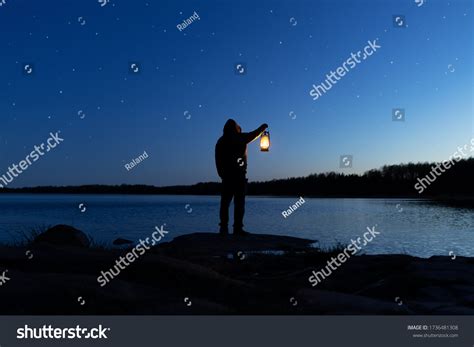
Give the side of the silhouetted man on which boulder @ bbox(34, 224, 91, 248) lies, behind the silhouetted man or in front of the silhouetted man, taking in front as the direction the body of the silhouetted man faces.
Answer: behind

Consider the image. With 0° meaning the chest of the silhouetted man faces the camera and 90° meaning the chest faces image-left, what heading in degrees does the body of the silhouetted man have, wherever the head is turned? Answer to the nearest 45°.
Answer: approximately 225°
